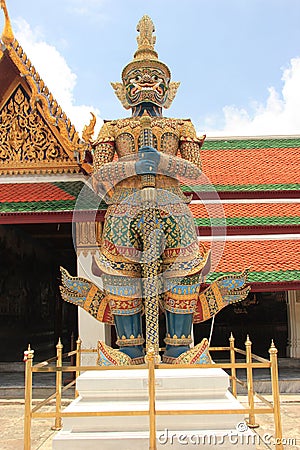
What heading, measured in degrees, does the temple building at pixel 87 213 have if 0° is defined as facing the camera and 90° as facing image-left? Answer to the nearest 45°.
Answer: approximately 0°
